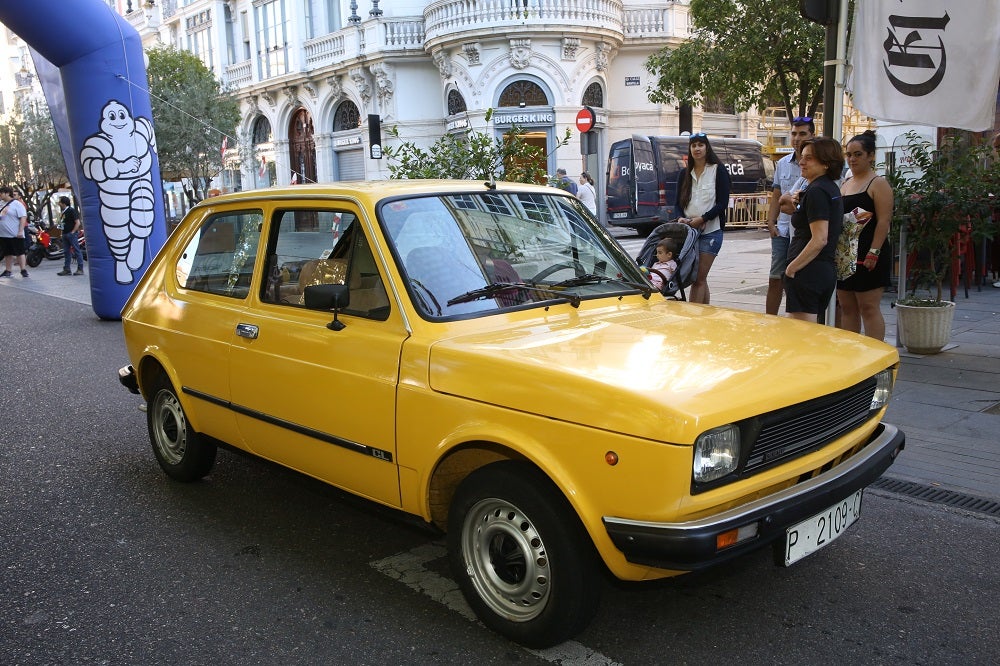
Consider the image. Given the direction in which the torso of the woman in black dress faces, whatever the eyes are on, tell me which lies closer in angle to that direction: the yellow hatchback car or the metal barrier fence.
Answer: the yellow hatchback car

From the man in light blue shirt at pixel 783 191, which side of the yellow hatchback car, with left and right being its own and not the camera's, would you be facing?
left

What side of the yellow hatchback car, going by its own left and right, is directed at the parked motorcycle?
back

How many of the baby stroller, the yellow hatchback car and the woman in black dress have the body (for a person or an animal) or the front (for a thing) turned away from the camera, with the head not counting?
0

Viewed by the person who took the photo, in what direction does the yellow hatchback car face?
facing the viewer and to the right of the viewer

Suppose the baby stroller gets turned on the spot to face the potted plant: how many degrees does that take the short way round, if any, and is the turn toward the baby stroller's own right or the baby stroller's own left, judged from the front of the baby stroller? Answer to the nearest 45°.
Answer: approximately 135° to the baby stroller's own left

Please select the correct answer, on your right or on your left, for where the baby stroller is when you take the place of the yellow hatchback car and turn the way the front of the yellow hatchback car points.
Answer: on your left

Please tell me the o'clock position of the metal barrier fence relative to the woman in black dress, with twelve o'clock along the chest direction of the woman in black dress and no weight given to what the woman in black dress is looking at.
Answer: The metal barrier fence is roughly at 4 o'clock from the woman in black dress.

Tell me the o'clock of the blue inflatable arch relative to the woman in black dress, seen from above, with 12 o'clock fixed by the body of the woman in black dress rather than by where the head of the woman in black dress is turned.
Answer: The blue inflatable arch is roughly at 2 o'clock from the woman in black dress.

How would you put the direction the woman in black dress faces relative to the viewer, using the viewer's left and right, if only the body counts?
facing the viewer and to the left of the viewer

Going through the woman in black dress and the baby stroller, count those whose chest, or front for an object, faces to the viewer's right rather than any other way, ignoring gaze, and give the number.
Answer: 0

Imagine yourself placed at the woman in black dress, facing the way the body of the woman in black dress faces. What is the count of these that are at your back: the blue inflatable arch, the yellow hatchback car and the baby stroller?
0

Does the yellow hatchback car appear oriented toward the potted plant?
no

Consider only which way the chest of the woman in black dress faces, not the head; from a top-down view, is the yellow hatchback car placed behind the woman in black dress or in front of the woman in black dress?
in front

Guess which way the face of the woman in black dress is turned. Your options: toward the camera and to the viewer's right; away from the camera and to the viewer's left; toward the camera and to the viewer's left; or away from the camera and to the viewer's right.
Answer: toward the camera and to the viewer's left

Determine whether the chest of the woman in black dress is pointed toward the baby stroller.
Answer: no

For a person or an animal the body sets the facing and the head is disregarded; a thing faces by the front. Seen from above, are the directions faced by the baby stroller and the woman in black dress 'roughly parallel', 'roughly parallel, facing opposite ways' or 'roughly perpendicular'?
roughly parallel

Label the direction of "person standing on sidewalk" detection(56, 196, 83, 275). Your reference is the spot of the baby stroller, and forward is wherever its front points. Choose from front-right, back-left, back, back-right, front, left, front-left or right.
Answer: right
